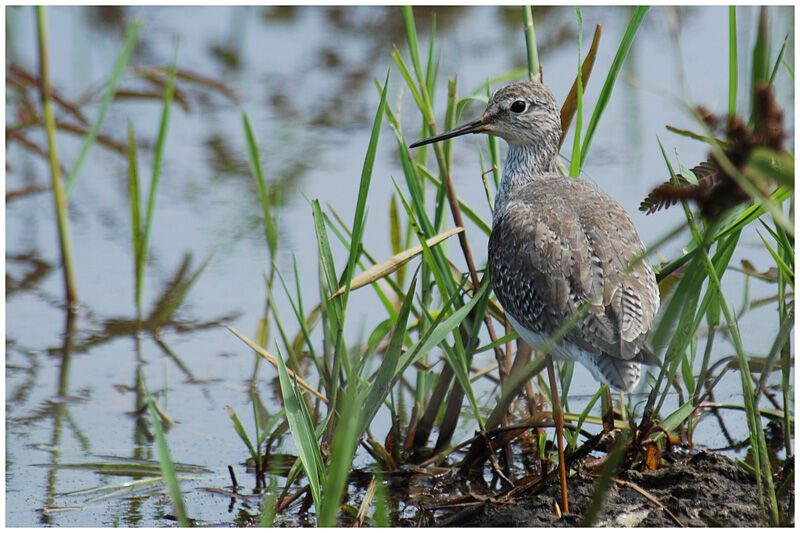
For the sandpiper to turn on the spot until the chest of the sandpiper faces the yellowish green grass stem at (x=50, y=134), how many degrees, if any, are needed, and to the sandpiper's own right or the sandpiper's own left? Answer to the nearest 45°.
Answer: approximately 45° to the sandpiper's own left

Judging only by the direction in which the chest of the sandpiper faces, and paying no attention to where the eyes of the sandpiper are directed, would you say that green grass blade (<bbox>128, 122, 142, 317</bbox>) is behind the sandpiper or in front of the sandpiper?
in front

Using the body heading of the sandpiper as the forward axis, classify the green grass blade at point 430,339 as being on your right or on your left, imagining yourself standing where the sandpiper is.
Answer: on your left

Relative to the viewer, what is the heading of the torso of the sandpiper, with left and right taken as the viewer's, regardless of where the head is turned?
facing away from the viewer and to the left of the viewer

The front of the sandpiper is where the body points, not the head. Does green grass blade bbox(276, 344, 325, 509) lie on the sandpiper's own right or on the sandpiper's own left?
on the sandpiper's own left
